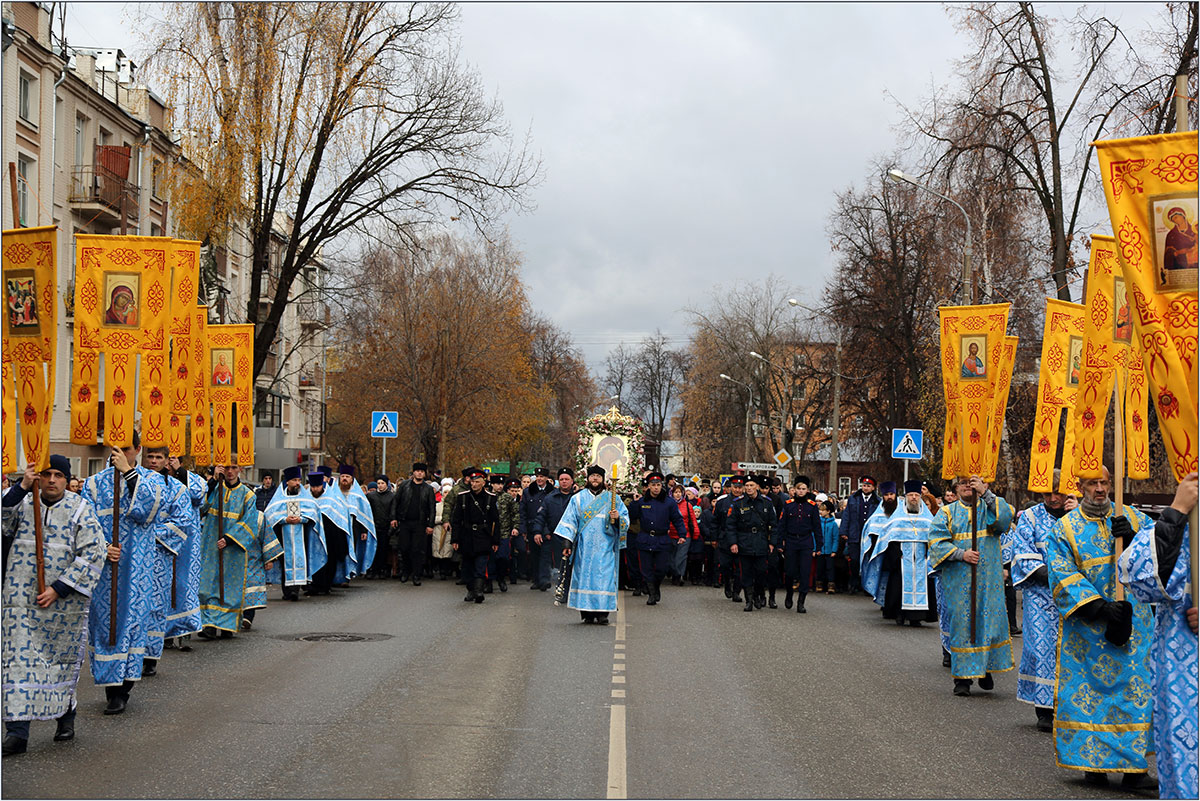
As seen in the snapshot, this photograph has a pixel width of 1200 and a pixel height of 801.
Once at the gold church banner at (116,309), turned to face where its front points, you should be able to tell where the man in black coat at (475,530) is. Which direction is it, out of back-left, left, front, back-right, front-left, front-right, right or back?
back-left

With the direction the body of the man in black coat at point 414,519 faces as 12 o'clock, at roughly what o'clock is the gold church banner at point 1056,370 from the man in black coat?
The gold church banner is roughly at 11 o'clock from the man in black coat.
